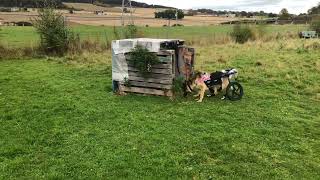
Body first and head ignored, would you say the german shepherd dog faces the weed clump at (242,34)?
no

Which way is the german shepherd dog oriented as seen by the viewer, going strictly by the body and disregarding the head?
to the viewer's left

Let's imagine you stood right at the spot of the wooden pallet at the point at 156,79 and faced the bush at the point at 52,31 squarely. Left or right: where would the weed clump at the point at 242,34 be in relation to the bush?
right

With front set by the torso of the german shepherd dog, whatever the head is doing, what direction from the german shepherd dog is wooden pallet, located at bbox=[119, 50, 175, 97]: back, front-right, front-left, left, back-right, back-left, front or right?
front

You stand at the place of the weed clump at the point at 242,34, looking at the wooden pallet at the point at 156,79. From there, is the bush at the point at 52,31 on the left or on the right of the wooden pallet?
right

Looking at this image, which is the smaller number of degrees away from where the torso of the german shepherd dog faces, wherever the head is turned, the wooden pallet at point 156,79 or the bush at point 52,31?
the wooden pallet

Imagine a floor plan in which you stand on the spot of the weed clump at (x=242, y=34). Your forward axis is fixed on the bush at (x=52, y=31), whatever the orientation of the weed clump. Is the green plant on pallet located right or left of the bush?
left

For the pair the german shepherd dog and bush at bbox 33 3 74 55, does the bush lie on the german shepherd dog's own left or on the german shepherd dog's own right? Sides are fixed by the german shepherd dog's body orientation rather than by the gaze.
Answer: on the german shepherd dog's own right

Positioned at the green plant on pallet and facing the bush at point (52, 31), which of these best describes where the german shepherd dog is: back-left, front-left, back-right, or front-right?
back-right

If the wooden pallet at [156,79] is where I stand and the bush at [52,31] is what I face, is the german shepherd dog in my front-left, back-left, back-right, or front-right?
back-right

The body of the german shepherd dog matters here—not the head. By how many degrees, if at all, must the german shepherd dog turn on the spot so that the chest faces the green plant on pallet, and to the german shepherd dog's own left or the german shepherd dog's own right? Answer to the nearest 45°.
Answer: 0° — it already faces it
